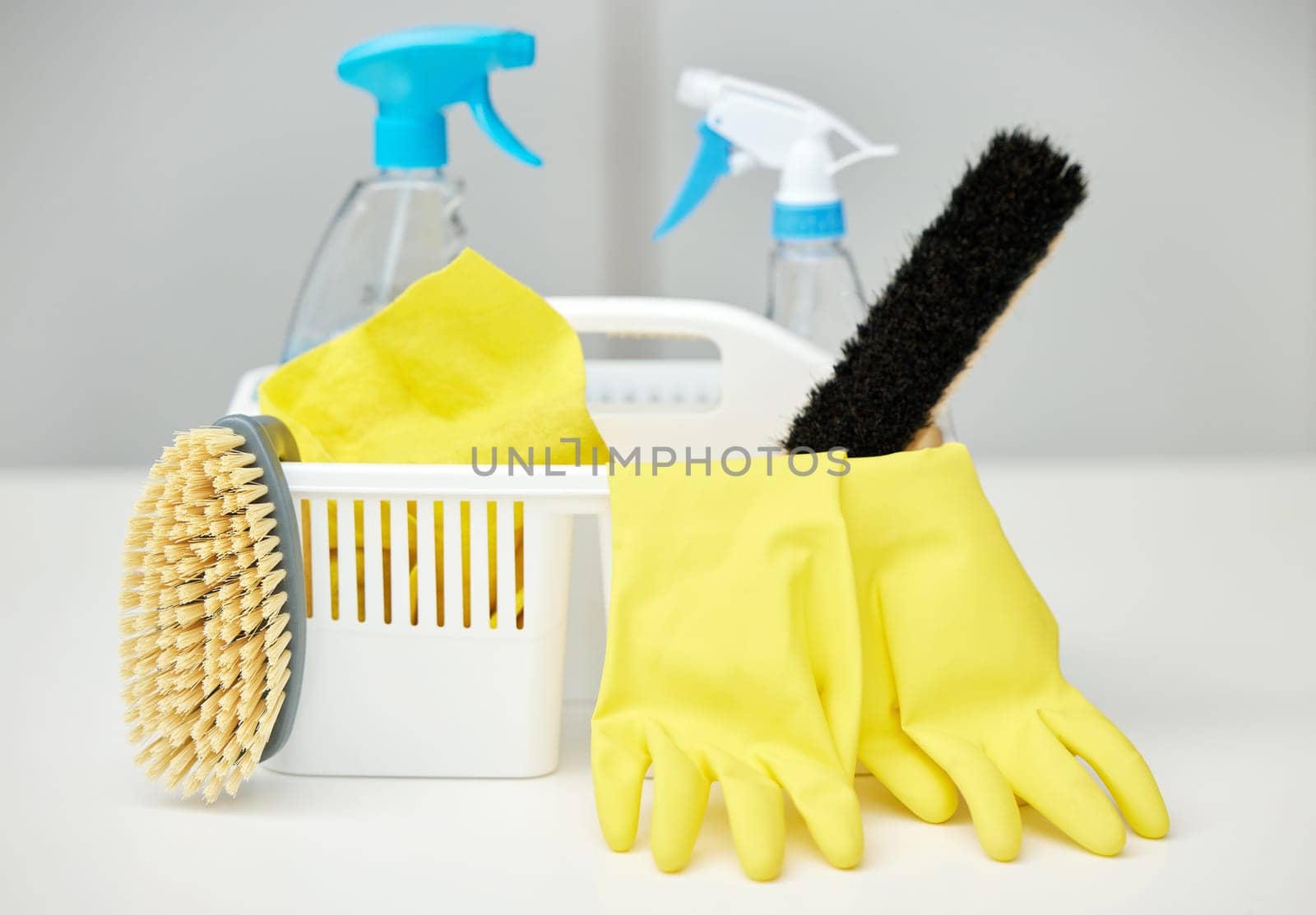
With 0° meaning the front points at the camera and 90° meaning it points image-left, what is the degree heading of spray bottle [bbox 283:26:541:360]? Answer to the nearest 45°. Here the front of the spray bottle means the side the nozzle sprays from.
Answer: approximately 270°

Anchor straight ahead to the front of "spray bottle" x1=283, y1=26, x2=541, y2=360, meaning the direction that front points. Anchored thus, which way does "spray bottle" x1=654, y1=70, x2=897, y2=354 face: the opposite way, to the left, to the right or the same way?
the opposite way

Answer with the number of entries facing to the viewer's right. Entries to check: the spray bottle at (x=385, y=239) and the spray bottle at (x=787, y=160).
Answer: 1

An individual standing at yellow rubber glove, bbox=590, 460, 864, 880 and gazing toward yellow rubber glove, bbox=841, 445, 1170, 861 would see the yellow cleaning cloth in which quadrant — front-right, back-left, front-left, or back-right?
back-left

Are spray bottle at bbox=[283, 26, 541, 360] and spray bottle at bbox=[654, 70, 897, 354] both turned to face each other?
yes

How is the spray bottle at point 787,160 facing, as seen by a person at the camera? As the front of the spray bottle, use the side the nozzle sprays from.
facing to the left of the viewer
